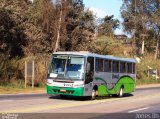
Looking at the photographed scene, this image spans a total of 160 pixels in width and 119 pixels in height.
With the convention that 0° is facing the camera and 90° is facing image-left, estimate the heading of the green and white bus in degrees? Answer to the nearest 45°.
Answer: approximately 45°
